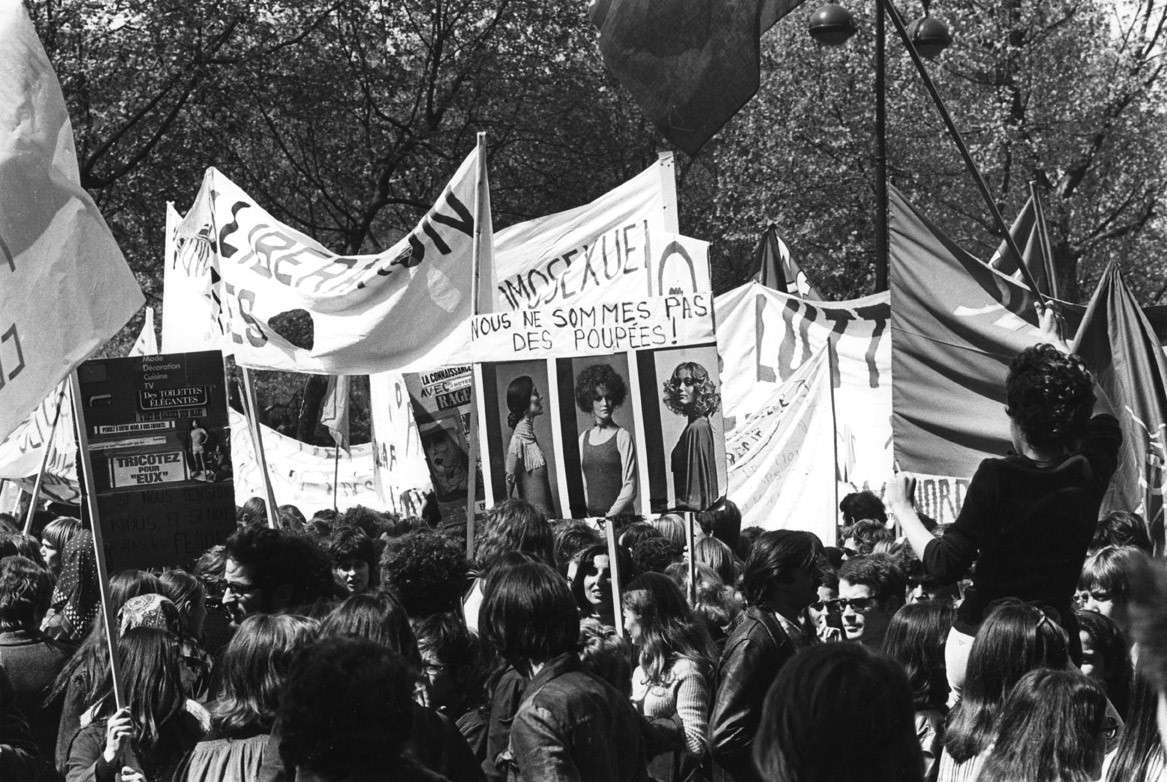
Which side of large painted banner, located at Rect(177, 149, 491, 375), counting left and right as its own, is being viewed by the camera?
front

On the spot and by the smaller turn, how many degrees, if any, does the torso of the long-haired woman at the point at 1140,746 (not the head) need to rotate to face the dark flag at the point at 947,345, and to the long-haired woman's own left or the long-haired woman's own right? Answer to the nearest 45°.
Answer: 0° — they already face it

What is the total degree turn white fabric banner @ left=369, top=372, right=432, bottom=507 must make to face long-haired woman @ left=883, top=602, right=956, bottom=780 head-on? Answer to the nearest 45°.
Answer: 0° — it already faces them

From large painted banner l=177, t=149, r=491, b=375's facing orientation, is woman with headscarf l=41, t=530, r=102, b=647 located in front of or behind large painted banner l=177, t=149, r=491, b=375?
in front

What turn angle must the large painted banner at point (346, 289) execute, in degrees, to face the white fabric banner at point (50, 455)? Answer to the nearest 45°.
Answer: approximately 135° to its right

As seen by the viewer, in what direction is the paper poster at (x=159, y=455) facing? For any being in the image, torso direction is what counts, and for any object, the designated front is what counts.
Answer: toward the camera

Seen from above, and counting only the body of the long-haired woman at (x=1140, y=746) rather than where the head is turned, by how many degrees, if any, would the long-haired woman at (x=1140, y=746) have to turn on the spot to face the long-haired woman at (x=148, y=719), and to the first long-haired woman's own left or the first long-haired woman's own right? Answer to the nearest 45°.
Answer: approximately 90° to the first long-haired woman's own left

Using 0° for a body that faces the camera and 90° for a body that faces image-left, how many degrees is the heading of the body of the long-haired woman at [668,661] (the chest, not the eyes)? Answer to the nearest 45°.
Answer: approximately 90°

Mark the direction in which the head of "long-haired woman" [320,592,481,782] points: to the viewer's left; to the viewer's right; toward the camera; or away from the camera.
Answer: away from the camera

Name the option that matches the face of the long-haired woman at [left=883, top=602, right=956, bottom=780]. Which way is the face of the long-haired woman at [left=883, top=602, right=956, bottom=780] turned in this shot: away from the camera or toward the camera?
away from the camera

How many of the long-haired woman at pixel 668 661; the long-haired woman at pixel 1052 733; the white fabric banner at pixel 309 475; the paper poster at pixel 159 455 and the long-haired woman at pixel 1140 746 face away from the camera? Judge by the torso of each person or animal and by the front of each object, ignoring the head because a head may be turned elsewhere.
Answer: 2

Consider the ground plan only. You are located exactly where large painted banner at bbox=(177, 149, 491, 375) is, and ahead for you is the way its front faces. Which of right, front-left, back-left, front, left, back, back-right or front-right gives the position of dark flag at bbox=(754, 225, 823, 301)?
back-left

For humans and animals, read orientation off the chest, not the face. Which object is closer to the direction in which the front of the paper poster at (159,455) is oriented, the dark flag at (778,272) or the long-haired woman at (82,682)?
the long-haired woman

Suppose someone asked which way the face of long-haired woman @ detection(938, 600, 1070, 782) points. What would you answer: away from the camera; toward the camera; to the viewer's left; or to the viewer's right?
away from the camera

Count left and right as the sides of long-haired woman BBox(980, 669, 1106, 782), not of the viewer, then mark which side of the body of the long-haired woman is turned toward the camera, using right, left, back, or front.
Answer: back

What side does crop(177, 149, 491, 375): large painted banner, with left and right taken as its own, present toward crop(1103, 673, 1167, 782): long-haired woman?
front

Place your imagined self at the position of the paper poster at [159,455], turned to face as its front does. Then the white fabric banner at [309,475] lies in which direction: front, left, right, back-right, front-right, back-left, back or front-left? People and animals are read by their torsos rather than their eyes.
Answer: back

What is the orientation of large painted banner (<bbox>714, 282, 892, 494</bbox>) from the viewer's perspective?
toward the camera
